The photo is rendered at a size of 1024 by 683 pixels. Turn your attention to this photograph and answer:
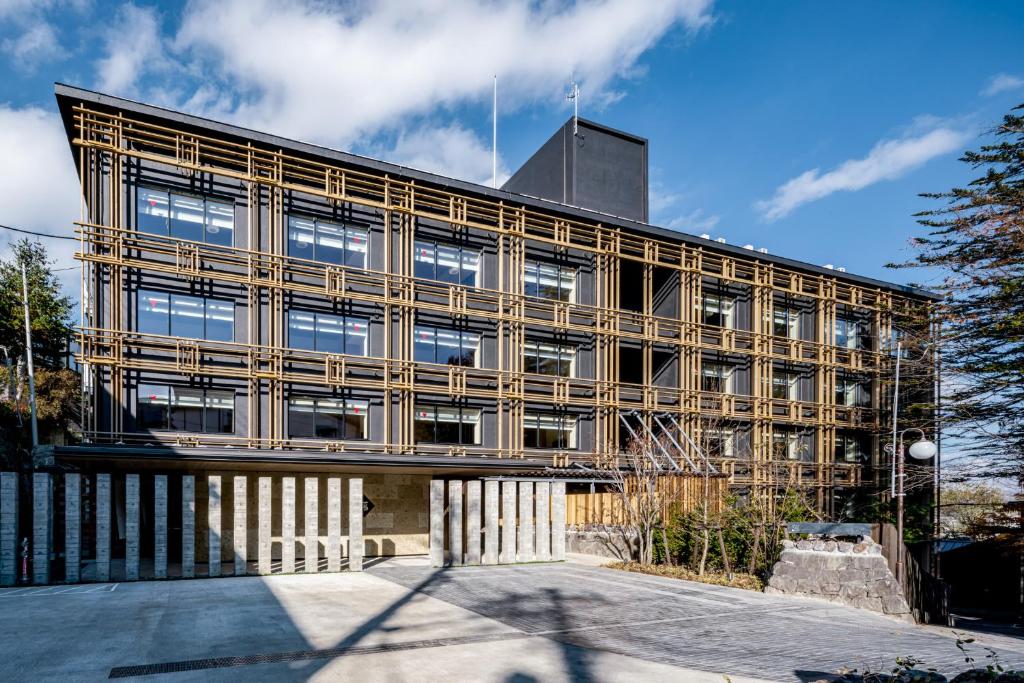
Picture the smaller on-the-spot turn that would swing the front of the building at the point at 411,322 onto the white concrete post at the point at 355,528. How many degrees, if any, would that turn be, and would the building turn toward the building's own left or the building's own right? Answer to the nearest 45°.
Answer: approximately 45° to the building's own right

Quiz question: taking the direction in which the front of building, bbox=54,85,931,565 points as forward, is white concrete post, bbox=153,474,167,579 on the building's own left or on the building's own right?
on the building's own right

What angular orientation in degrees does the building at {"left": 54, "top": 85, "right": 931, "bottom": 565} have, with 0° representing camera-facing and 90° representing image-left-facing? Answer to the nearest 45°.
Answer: approximately 315°
